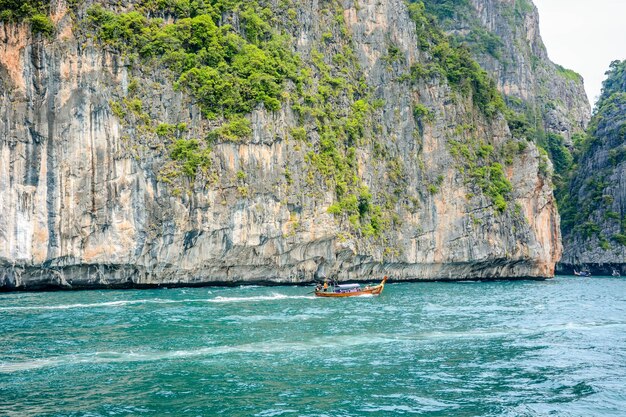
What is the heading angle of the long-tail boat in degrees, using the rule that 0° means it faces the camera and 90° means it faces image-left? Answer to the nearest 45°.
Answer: approximately 270°
